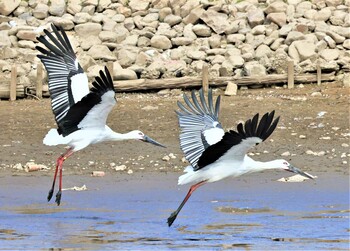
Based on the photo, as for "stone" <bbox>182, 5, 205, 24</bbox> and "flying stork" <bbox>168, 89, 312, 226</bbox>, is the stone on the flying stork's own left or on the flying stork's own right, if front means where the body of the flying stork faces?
on the flying stork's own left

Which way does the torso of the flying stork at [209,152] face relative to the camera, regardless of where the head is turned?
to the viewer's right

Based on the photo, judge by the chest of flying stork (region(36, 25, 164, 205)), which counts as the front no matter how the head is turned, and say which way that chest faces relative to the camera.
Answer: to the viewer's right

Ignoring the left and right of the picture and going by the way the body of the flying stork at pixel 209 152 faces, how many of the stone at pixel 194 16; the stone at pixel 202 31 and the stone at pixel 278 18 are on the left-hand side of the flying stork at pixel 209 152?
3

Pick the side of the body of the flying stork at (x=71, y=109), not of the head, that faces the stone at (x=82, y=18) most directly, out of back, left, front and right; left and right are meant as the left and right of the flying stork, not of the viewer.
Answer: left

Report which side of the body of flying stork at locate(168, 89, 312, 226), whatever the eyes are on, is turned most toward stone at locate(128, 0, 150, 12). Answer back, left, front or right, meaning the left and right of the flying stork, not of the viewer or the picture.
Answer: left

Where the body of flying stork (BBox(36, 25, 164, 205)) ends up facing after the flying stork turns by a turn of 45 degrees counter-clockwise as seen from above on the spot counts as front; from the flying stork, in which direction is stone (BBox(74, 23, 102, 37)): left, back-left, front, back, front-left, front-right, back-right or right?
front-left

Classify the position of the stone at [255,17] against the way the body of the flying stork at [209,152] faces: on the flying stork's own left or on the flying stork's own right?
on the flying stork's own left

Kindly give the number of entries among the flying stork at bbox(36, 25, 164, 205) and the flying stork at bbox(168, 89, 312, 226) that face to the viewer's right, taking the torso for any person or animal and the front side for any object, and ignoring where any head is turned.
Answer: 2

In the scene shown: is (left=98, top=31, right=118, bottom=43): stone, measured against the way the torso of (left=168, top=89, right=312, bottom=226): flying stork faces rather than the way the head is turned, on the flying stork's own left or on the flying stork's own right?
on the flying stork's own left

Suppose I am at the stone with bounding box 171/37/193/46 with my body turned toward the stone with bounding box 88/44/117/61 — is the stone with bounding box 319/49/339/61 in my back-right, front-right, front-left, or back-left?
back-left

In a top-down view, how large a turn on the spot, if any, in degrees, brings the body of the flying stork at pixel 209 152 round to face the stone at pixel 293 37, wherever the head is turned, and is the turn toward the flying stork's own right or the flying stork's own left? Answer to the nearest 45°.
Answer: approximately 90° to the flying stork's own left
